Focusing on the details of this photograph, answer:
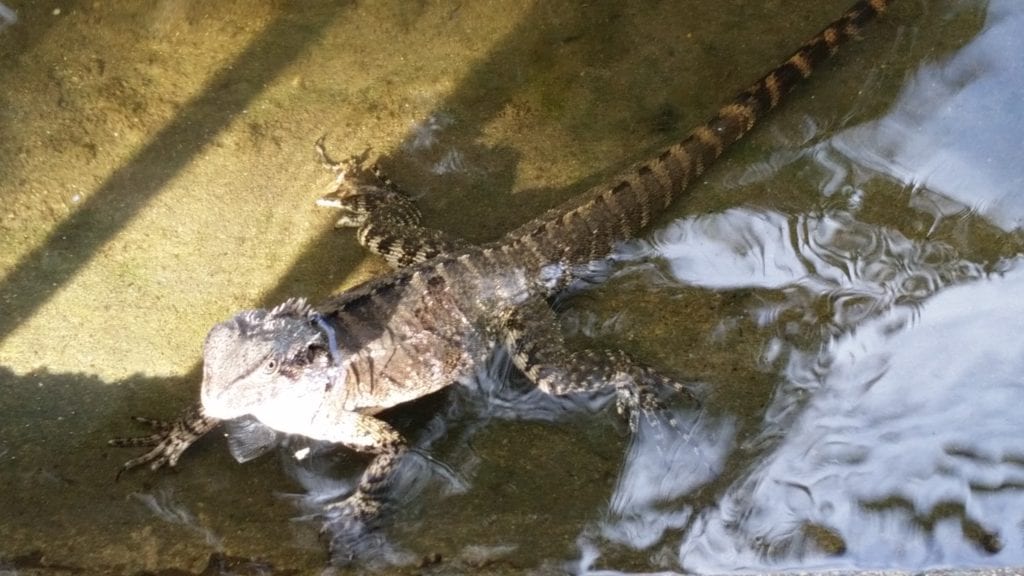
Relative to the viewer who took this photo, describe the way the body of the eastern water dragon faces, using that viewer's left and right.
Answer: facing the viewer and to the left of the viewer
